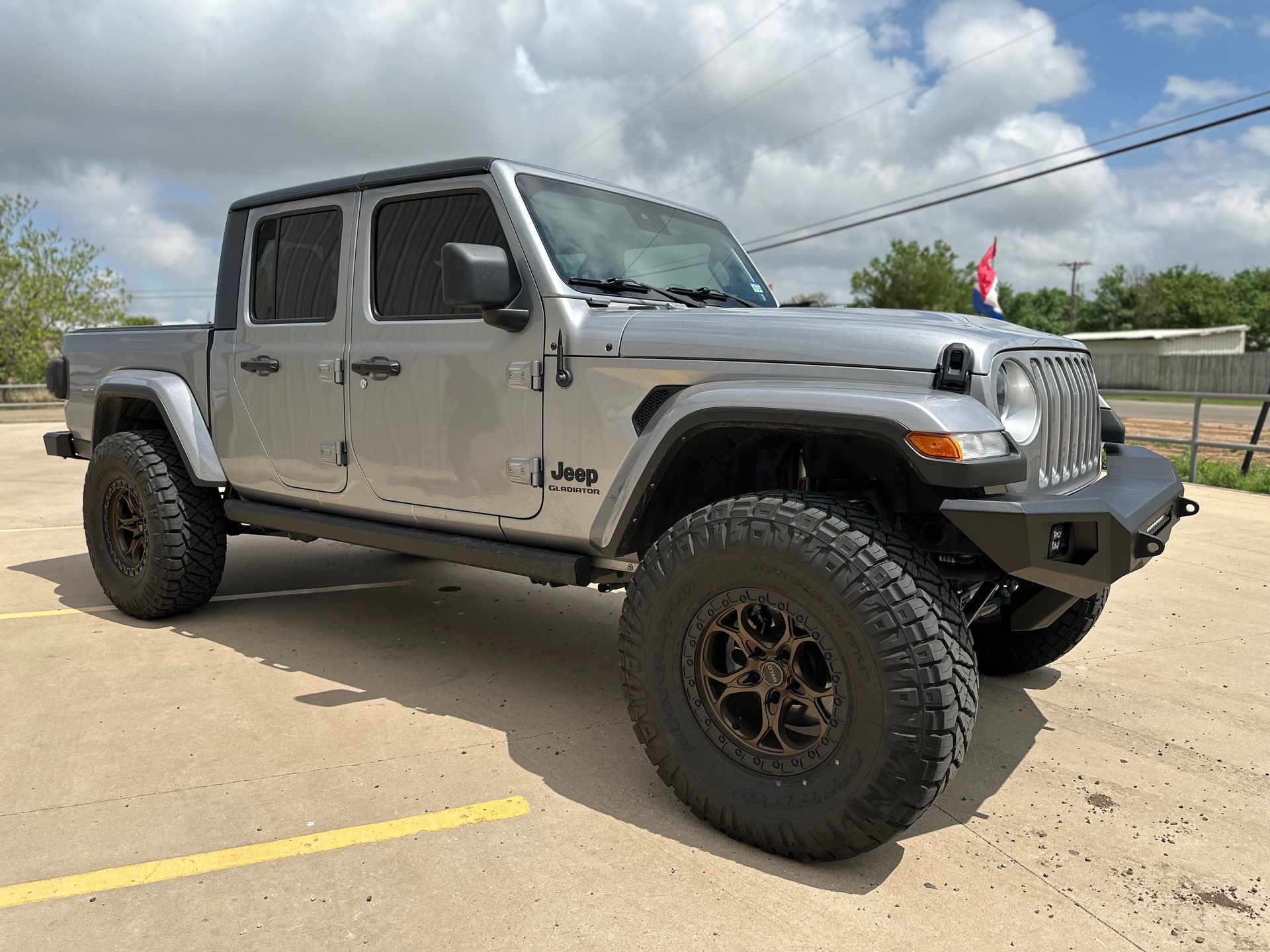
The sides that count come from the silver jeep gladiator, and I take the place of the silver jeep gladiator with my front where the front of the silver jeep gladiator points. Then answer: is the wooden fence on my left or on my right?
on my left

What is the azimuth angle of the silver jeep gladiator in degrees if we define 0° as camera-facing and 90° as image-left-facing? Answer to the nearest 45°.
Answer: approximately 315°

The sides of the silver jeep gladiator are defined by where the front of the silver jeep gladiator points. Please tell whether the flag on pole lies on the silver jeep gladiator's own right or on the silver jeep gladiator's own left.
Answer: on the silver jeep gladiator's own left
